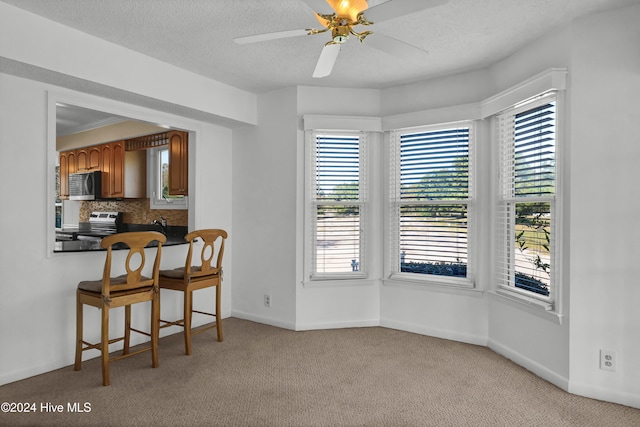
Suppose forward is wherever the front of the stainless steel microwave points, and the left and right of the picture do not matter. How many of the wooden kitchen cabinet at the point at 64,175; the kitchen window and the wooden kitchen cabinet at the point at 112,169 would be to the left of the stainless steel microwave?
2

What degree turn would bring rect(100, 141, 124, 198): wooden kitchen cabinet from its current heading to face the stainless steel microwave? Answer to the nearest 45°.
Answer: approximately 90° to its right

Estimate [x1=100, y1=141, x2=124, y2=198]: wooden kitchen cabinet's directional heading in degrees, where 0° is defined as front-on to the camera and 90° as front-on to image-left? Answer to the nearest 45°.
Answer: approximately 45°

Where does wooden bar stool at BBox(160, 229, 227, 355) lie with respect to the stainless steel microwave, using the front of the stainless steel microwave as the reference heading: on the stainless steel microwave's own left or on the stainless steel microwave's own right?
on the stainless steel microwave's own left

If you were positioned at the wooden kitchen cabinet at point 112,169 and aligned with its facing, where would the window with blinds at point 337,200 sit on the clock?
The window with blinds is roughly at 9 o'clock from the wooden kitchen cabinet.

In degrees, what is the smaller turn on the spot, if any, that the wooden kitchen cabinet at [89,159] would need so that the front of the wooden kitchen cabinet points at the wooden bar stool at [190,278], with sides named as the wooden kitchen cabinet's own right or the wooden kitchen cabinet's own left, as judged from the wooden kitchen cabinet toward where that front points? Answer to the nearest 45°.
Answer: approximately 45° to the wooden kitchen cabinet's own left

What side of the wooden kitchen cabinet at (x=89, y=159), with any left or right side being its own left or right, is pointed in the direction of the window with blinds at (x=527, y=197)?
left
